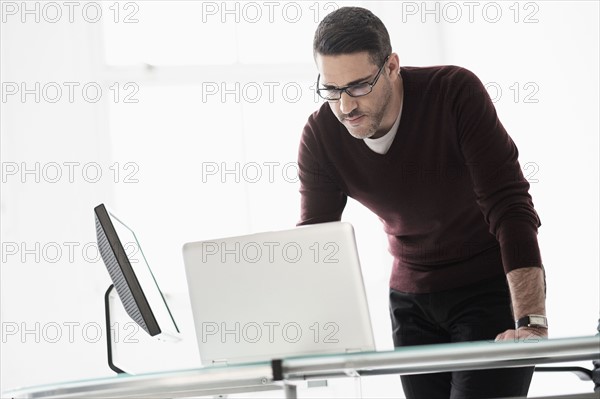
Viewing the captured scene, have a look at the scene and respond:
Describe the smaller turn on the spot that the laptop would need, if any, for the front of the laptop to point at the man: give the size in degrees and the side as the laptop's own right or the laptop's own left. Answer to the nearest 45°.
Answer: approximately 45° to the laptop's own right

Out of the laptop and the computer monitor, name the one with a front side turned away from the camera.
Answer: the laptop

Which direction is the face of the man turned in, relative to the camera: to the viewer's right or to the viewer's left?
to the viewer's left

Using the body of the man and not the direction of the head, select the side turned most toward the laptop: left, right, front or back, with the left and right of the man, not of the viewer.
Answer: front

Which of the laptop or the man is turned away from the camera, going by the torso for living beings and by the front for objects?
the laptop

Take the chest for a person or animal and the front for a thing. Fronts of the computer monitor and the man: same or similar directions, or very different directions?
very different directions

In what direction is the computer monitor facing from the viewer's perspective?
to the viewer's right

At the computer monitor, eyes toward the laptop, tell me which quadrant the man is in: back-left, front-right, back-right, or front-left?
front-left

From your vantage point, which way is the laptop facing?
away from the camera

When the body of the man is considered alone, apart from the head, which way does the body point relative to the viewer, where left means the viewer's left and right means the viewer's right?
facing the viewer and to the left of the viewer

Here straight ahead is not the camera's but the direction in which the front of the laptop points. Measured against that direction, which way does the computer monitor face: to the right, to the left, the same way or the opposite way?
to the right

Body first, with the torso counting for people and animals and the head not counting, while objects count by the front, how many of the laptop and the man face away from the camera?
1
